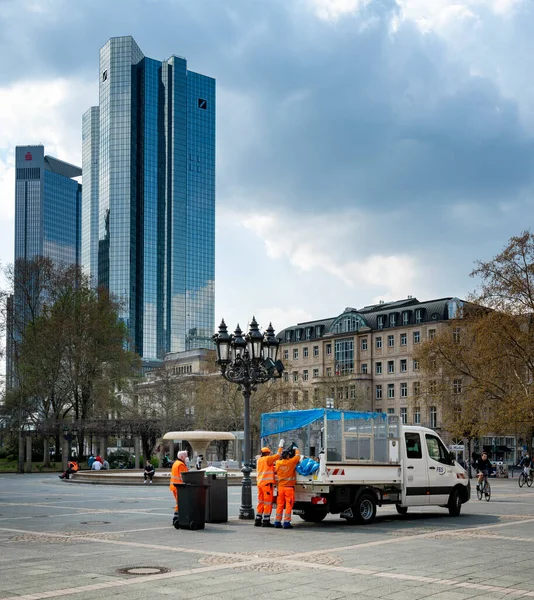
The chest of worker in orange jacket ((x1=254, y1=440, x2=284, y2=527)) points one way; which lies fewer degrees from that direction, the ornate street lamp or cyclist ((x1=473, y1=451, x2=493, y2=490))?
the cyclist

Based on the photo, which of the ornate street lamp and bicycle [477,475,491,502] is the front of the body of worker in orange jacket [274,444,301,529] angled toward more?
the bicycle

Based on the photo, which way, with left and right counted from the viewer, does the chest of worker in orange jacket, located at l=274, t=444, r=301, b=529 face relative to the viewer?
facing away from the viewer and to the right of the viewer

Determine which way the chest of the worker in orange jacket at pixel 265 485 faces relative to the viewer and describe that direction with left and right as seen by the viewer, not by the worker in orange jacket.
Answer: facing away from the viewer and to the right of the viewer
